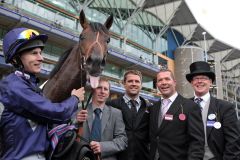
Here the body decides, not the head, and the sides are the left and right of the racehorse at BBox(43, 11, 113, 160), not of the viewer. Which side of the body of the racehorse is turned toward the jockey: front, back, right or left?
right

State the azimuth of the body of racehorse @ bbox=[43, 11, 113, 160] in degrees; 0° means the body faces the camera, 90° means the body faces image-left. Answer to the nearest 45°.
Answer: approximately 315°

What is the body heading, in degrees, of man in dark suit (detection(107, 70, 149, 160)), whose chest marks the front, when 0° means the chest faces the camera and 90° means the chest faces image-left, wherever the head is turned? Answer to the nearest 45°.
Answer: approximately 0°
